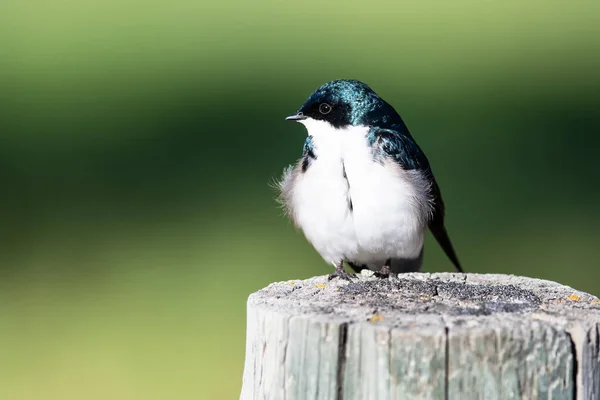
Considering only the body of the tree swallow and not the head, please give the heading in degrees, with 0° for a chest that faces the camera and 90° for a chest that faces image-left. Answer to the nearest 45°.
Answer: approximately 45°
